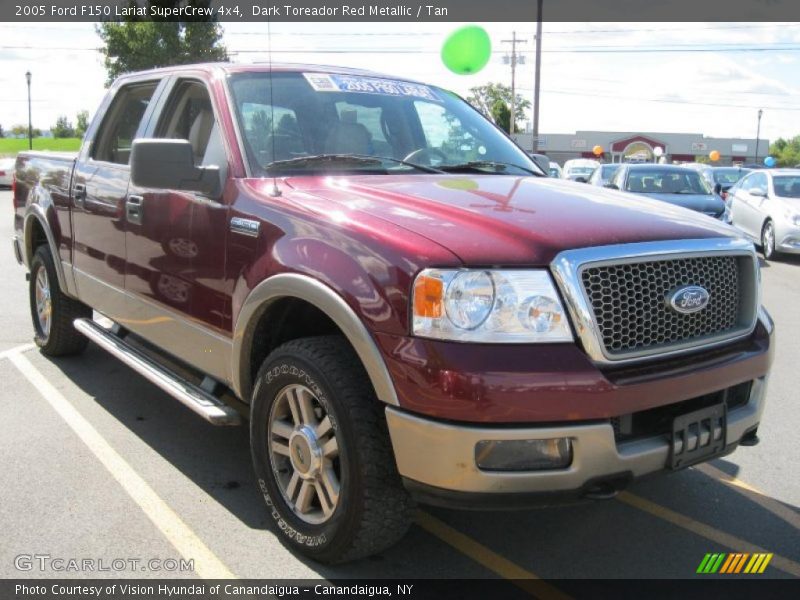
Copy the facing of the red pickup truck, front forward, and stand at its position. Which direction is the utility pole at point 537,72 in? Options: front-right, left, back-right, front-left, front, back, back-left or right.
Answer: back-left

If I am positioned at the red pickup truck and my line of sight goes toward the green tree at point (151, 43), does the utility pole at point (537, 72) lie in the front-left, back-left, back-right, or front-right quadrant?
front-right

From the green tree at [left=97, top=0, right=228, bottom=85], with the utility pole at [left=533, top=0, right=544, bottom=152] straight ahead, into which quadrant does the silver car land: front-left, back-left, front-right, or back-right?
front-right

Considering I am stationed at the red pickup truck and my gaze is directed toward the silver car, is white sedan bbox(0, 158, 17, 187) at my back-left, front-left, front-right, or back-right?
front-left

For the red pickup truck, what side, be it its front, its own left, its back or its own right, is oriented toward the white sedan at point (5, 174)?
back

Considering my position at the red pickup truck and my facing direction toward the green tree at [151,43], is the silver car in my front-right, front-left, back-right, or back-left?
front-right

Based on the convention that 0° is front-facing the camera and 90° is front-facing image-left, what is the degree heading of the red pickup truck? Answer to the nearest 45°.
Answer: approximately 315°

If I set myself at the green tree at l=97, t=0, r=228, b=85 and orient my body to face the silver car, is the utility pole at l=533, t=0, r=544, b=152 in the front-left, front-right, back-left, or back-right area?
front-left

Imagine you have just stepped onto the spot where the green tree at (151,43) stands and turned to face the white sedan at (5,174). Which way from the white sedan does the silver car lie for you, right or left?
left

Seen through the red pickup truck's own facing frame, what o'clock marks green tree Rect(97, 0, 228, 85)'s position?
The green tree is roughly at 7 o'clock from the red pickup truck.

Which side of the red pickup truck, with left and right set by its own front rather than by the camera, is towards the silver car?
left

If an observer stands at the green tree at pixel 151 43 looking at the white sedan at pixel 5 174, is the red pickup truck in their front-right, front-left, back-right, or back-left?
front-left
